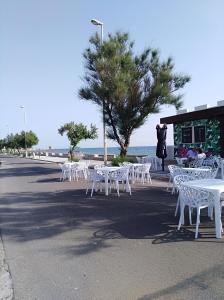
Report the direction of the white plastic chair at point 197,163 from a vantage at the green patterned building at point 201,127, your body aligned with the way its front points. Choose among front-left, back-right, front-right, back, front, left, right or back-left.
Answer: front-left

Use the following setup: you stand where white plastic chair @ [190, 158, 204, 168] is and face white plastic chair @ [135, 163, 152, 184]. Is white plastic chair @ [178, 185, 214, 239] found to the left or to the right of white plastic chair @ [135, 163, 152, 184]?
left

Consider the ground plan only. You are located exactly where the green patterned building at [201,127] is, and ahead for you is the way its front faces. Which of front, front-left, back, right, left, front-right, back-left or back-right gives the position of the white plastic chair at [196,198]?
front-left

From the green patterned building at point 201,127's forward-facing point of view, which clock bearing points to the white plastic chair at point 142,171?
The white plastic chair is roughly at 11 o'clock from the green patterned building.

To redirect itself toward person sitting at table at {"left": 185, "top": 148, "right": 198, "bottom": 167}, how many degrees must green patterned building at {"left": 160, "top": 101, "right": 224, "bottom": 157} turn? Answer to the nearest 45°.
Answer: approximately 45° to its left

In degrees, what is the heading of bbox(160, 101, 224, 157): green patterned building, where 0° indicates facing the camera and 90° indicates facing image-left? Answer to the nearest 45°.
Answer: approximately 45°
